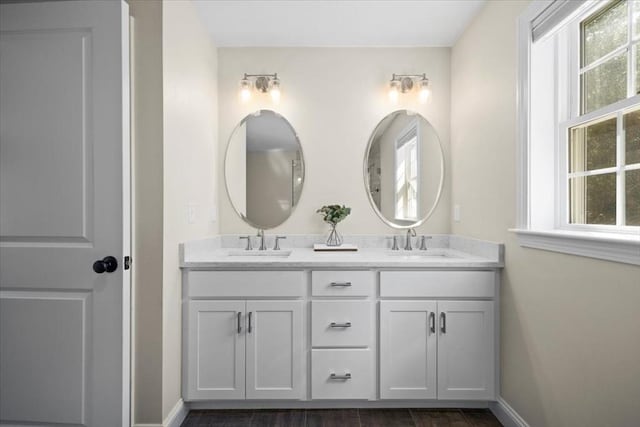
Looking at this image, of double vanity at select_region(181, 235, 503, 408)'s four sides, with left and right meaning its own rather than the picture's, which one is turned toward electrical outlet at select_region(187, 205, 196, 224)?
right

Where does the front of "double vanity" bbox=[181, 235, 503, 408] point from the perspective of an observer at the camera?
facing the viewer

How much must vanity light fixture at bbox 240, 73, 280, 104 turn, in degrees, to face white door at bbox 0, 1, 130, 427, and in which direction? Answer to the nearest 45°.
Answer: approximately 45° to its right

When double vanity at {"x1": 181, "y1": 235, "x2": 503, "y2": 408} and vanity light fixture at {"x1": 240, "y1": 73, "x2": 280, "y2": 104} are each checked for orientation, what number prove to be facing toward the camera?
2

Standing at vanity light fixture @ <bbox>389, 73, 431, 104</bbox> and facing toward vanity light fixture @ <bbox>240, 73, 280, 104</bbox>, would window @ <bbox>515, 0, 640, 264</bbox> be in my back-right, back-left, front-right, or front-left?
back-left

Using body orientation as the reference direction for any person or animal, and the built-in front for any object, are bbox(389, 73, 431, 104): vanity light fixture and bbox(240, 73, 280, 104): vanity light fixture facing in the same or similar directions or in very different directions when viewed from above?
same or similar directions

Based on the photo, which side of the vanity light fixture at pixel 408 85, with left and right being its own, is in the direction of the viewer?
front

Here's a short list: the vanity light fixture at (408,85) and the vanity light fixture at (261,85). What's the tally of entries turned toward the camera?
2

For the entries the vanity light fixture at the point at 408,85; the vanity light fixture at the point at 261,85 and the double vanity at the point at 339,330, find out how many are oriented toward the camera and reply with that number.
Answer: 3

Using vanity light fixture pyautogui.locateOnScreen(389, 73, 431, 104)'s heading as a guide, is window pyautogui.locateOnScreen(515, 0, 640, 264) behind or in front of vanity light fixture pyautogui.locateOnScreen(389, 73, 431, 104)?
in front

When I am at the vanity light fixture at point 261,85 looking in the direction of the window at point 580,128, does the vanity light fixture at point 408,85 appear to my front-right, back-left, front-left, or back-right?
front-left

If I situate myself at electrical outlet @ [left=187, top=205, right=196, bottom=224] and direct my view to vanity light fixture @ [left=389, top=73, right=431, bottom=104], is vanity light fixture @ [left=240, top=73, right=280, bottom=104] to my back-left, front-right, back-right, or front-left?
front-left

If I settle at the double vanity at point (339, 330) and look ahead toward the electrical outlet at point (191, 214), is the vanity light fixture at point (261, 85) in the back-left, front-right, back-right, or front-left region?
front-right

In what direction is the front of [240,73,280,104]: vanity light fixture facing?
toward the camera

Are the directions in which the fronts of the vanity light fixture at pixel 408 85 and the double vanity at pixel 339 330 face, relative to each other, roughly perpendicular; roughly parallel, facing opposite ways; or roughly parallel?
roughly parallel

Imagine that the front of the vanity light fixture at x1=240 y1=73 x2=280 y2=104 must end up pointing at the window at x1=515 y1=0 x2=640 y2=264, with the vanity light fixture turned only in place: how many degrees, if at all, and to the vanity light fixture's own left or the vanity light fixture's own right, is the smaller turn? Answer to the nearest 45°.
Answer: approximately 45° to the vanity light fixture's own left
